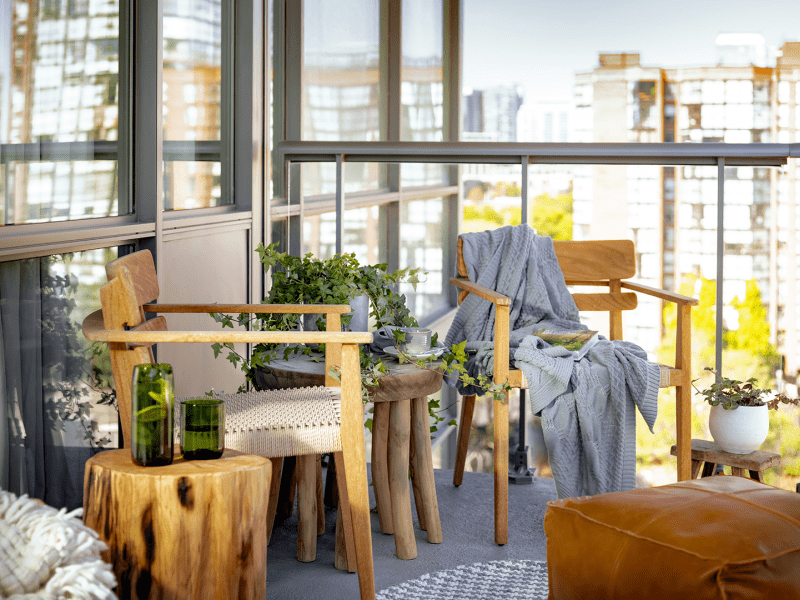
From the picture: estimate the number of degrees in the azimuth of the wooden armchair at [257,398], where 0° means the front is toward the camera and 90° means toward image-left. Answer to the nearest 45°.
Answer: approximately 270°

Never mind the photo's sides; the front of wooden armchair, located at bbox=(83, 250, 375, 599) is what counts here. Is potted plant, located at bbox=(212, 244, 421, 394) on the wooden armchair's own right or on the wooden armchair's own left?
on the wooden armchair's own left

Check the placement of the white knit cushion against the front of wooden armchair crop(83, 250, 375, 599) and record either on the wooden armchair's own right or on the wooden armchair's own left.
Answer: on the wooden armchair's own right

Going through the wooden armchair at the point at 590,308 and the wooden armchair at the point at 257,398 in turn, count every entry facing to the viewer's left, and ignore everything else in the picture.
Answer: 0

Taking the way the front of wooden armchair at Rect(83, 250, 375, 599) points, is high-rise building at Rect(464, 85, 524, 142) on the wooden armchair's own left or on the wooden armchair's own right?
on the wooden armchair's own left

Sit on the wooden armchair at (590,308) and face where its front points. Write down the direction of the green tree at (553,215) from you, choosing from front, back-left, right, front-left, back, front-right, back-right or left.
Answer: back-left
